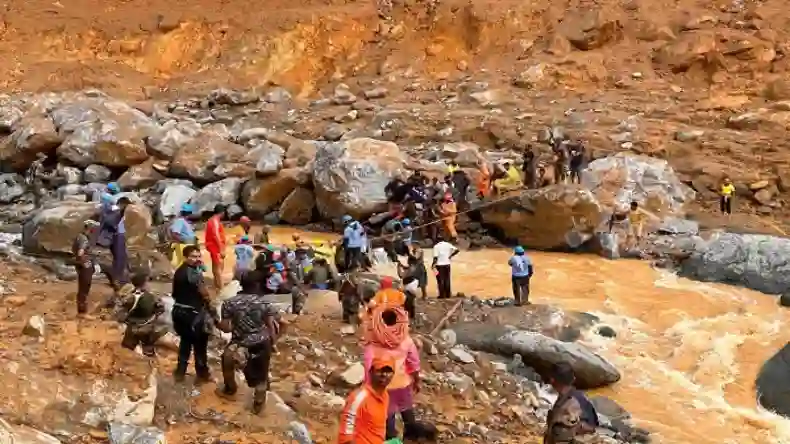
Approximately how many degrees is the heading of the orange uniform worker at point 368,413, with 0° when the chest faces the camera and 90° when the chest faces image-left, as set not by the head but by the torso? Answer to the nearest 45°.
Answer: approximately 315°

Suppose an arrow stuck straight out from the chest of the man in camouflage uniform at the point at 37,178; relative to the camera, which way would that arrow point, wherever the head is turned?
to the viewer's right

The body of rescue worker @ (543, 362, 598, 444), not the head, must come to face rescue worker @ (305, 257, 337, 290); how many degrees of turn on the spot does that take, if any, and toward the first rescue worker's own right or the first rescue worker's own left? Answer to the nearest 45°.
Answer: approximately 45° to the first rescue worker's own left

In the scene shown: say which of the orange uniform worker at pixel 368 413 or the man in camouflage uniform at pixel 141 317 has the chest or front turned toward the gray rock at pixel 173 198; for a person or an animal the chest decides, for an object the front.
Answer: the man in camouflage uniform

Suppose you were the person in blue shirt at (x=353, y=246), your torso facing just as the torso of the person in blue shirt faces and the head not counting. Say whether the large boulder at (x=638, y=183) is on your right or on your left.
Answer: on your right

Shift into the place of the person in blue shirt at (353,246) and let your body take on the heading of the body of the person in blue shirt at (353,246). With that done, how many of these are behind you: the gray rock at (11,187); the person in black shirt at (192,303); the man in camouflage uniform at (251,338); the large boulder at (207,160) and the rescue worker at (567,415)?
3

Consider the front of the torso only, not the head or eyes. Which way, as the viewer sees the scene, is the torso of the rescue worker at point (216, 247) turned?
to the viewer's right

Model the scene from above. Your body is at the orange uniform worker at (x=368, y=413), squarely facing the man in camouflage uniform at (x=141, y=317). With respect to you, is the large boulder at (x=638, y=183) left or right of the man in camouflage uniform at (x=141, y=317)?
right
